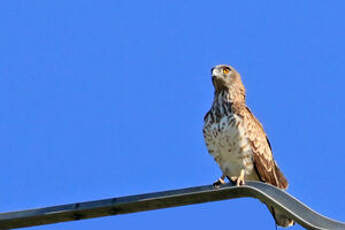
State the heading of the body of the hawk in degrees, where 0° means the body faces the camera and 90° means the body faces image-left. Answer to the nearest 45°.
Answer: approximately 45°
